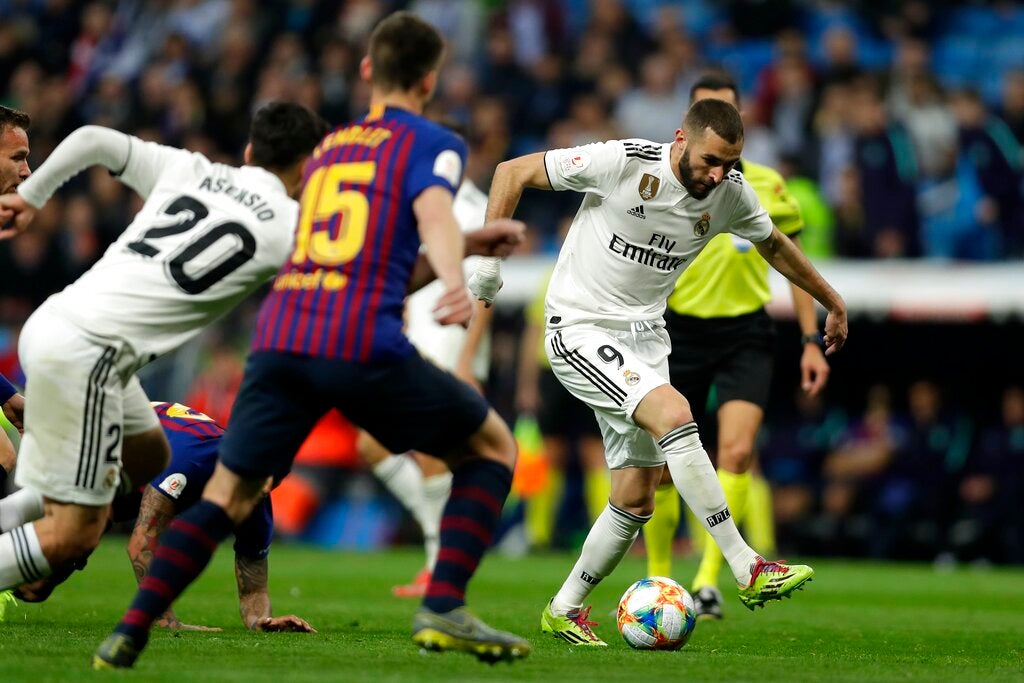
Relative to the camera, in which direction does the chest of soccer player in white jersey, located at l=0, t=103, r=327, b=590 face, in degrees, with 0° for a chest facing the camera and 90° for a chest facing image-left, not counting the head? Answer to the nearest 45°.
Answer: approximately 225°

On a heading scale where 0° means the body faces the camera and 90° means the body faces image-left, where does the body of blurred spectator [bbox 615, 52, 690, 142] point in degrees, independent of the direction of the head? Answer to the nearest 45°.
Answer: approximately 0°

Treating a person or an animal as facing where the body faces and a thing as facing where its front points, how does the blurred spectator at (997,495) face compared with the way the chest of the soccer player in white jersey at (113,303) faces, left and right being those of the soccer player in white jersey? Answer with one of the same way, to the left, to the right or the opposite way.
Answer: the opposite way

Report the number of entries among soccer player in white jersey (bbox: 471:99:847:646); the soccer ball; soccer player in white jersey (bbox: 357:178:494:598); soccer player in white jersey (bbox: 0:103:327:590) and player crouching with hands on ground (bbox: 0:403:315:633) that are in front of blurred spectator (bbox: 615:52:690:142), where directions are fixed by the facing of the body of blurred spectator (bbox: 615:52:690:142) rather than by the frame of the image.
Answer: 5

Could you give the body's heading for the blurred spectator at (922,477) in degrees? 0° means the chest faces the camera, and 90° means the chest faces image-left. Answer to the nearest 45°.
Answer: approximately 0°

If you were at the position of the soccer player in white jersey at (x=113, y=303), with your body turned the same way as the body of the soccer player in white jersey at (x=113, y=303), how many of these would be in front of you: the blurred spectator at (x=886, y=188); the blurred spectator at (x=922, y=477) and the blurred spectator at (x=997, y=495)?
3
